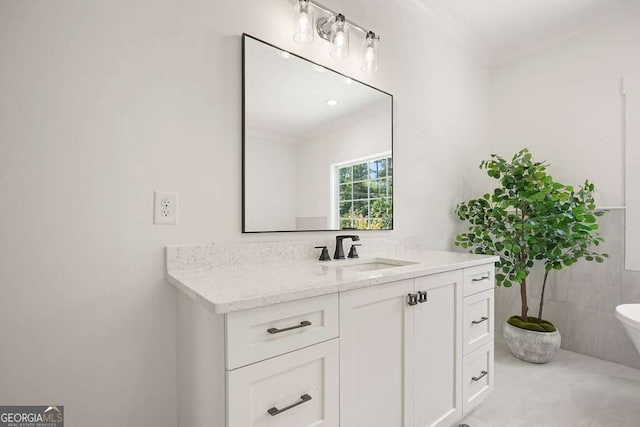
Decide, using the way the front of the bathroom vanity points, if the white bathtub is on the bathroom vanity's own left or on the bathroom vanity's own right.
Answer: on the bathroom vanity's own left

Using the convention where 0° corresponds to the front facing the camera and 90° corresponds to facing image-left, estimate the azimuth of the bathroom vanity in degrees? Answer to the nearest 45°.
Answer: approximately 315°

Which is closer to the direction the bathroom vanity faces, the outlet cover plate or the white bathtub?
the white bathtub

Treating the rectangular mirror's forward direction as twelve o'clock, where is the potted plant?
The potted plant is roughly at 10 o'clock from the rectangular mirror.

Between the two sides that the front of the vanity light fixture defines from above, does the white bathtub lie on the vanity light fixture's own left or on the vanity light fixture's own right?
on the vanity light fixture's own left

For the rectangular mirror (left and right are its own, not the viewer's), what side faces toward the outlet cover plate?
right

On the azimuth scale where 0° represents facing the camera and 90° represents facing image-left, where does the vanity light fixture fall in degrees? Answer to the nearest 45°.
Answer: approximately 315°

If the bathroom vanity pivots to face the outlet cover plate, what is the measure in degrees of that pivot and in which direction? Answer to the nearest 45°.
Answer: approximately 135° to its right
